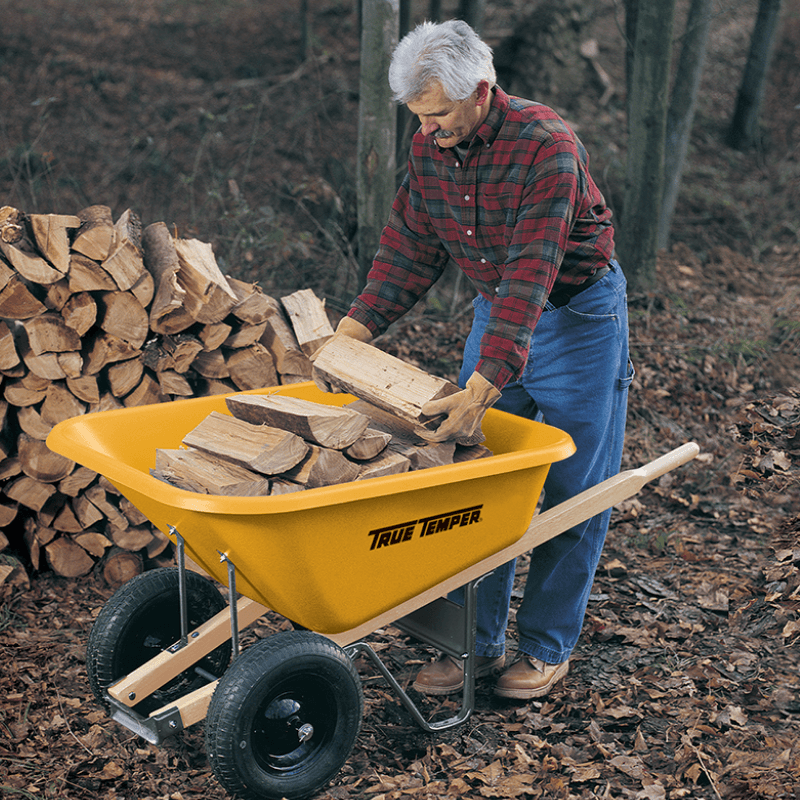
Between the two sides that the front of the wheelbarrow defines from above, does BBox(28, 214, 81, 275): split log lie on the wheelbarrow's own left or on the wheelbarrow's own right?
on the wheelbarrow's own right

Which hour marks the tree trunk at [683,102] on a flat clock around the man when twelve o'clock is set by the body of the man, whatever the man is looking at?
The tree trunk is roughly at 5 o'clock from the man.

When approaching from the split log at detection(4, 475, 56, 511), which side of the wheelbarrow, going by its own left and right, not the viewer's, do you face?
right

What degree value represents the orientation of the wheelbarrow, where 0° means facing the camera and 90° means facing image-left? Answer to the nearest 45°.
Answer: approximately 45°

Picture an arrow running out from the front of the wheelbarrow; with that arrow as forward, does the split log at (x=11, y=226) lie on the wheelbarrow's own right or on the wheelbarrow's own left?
on the wheelbarrow's own right

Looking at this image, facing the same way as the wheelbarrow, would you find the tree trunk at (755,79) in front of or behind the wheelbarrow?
behind
